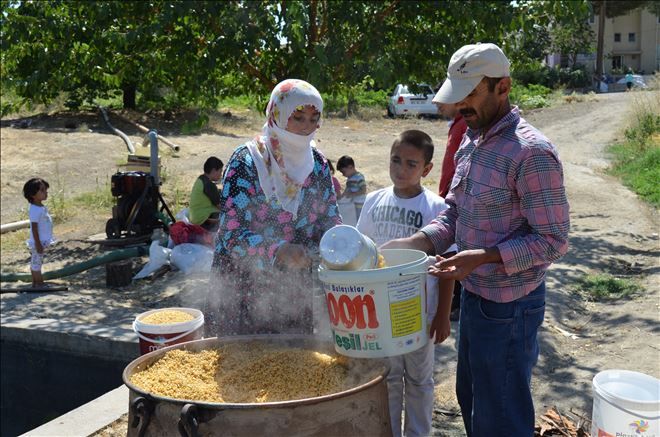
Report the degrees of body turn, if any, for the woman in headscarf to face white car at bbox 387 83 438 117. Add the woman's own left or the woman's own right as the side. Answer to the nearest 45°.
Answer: approximately 135° to the woman's own left
